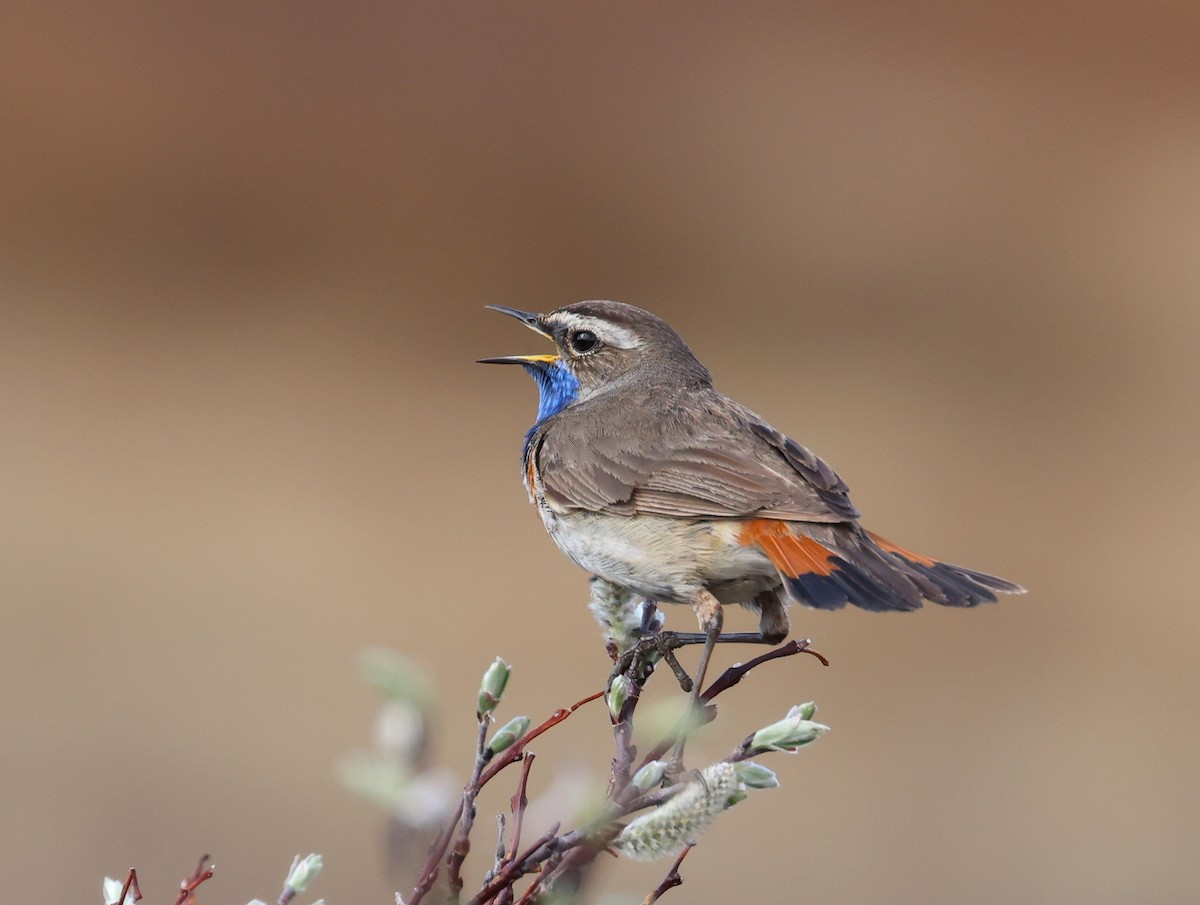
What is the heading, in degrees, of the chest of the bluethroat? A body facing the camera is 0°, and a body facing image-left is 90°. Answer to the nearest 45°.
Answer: approximately 90°

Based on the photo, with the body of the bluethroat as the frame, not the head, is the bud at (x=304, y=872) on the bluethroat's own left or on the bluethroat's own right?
on the bluethroat's own left

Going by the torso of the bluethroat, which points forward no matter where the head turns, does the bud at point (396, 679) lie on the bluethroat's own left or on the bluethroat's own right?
on the bluethroat's own left
